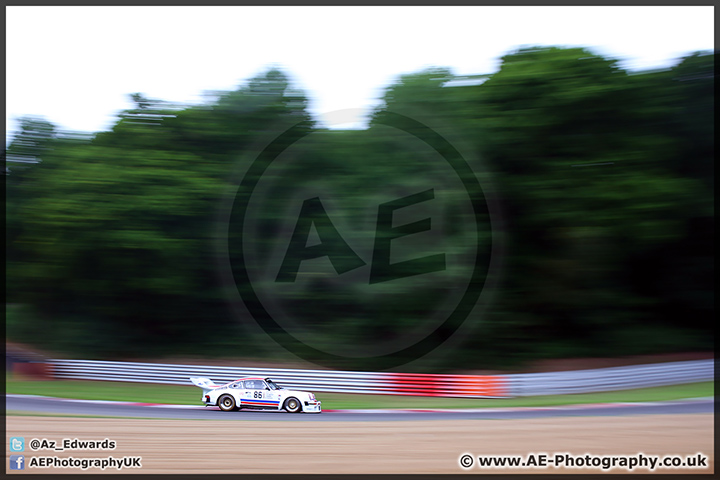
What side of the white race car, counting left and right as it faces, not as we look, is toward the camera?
right

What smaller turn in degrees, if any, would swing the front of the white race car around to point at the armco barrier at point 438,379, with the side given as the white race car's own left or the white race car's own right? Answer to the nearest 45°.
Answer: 0° — it already faces it

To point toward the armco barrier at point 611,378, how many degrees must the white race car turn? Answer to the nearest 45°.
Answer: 0° — it already faces it
